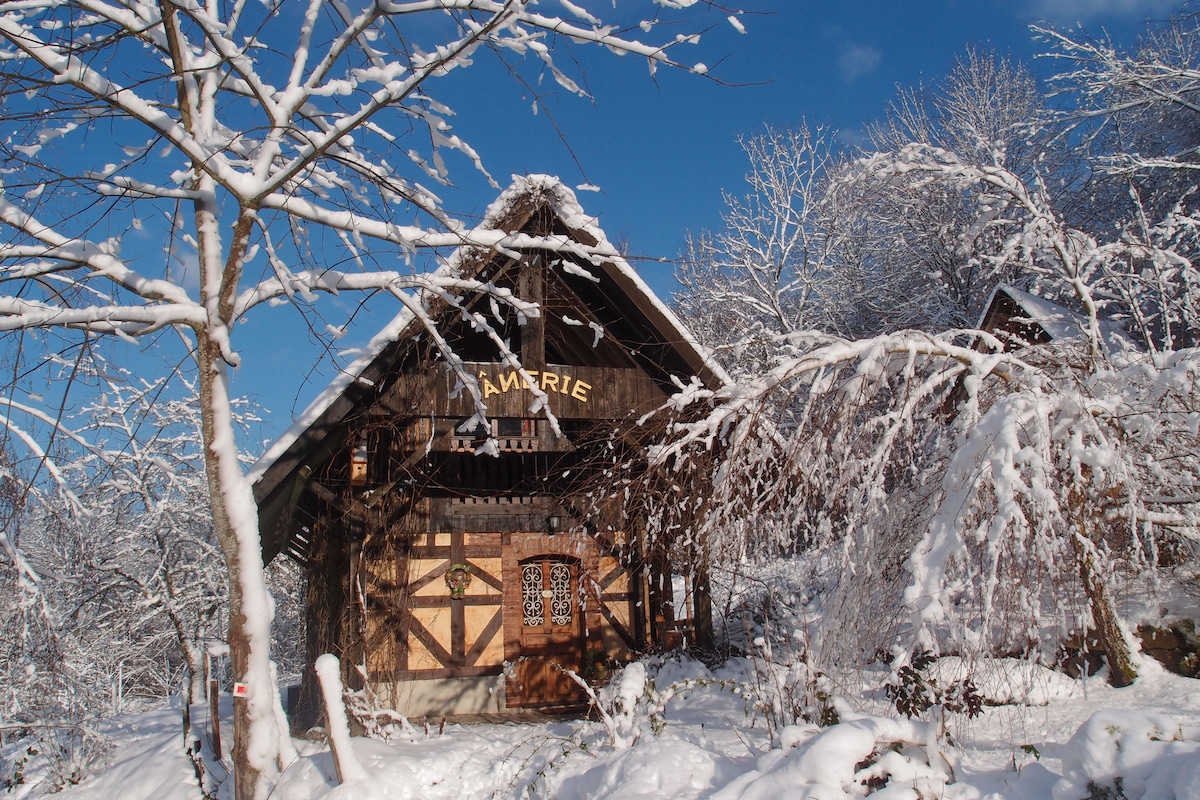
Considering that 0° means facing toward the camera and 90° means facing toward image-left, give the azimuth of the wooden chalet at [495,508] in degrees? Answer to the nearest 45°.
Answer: approximately 0°

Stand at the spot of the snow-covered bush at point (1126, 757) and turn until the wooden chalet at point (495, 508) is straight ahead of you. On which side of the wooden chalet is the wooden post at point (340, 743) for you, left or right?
left

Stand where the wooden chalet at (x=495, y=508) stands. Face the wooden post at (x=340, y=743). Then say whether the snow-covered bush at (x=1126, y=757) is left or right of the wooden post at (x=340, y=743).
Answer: left

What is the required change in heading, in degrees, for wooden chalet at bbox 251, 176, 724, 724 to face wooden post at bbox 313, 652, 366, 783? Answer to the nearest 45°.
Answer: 0° — it already faces it
